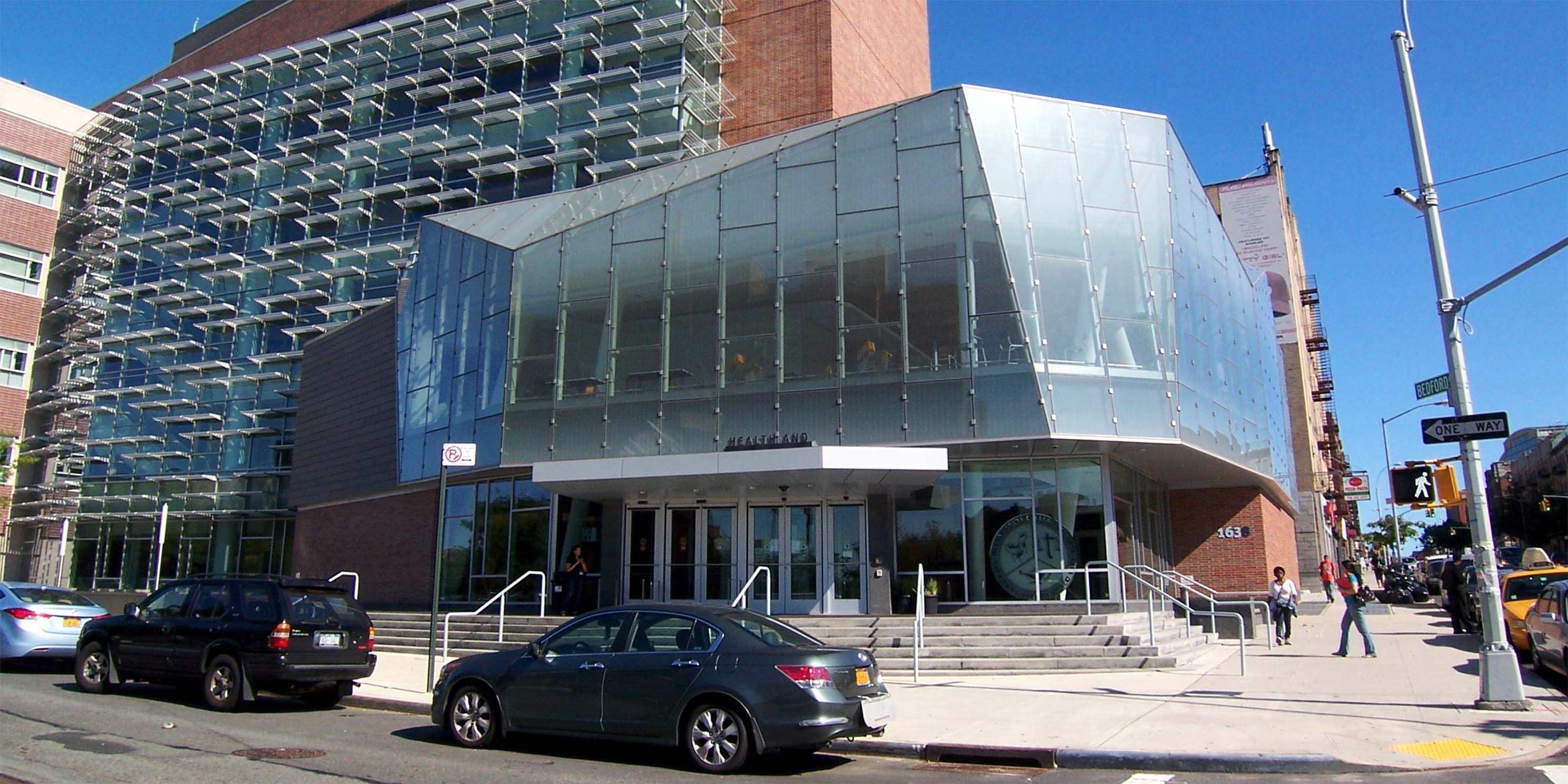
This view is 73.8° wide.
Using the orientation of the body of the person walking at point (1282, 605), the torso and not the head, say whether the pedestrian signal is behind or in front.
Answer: in front

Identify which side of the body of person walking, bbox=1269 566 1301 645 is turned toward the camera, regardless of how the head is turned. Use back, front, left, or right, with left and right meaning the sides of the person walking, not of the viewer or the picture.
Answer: front

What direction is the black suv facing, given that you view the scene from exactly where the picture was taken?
facing away from the viewer and to the left of the viewer

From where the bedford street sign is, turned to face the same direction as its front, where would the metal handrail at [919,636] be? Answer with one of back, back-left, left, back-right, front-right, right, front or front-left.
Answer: front-right

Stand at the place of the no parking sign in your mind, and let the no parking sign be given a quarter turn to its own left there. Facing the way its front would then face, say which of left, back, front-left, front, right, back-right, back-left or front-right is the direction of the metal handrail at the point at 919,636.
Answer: front

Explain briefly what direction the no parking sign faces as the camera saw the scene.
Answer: facing the viewer

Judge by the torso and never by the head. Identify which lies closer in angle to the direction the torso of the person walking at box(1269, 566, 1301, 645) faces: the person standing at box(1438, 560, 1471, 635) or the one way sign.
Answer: the one way sign

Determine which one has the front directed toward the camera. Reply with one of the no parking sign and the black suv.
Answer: the no parking sign

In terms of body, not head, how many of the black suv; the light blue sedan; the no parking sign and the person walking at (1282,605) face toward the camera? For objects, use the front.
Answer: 2

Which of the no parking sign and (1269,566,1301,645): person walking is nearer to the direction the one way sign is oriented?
the no parking sign

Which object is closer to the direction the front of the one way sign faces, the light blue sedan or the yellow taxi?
the light blue sedan

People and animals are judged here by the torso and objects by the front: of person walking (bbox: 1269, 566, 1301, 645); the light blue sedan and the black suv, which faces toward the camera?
the person walking

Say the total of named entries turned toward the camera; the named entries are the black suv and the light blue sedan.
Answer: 0

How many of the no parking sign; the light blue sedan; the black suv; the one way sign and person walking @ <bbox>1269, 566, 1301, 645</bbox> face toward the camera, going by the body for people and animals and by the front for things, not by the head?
3

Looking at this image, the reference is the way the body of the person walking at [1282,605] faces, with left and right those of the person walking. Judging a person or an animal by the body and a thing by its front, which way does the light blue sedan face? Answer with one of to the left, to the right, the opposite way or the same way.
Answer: to the right
